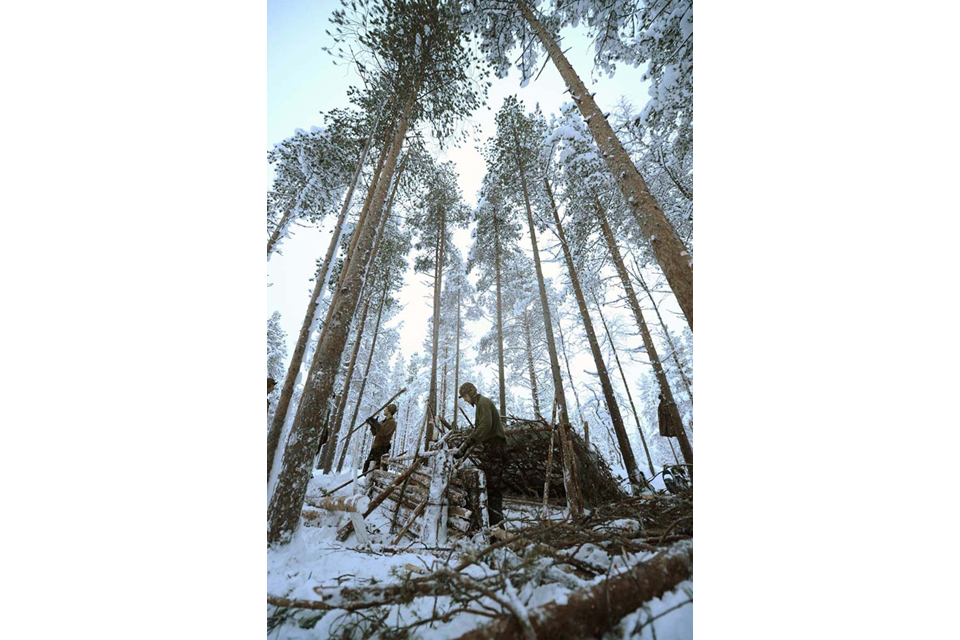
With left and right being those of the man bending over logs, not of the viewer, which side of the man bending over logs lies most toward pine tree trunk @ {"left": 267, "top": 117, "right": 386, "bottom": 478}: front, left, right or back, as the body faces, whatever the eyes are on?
front

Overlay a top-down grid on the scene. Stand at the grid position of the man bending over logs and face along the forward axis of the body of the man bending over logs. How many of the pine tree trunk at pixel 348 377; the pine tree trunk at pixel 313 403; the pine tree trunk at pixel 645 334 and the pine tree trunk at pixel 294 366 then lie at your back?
1

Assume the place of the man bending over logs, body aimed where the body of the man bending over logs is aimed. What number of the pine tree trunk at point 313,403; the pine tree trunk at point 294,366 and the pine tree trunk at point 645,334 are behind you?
1

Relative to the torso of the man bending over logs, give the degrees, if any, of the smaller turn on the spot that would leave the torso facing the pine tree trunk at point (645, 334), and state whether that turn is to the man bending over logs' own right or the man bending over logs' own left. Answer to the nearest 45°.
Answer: approximately 180°

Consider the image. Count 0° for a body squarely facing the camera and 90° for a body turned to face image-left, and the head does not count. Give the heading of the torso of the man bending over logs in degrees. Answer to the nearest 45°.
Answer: approximately 90°

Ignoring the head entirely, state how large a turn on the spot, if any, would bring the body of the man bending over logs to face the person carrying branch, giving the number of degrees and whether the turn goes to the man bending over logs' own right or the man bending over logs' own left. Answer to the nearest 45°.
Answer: approximately 45° to the man bending over logs' own right

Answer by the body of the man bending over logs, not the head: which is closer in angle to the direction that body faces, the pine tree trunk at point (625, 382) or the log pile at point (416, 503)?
the log pile

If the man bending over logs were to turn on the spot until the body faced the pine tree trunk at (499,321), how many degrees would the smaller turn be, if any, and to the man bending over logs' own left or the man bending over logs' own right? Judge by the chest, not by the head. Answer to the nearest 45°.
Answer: approximately 90° to the man bending over logs' own right

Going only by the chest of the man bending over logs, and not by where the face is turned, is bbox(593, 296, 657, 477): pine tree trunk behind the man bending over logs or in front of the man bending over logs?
behind

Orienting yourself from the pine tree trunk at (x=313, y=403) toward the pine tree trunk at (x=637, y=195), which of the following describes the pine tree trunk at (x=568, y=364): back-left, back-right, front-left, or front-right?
front-left
